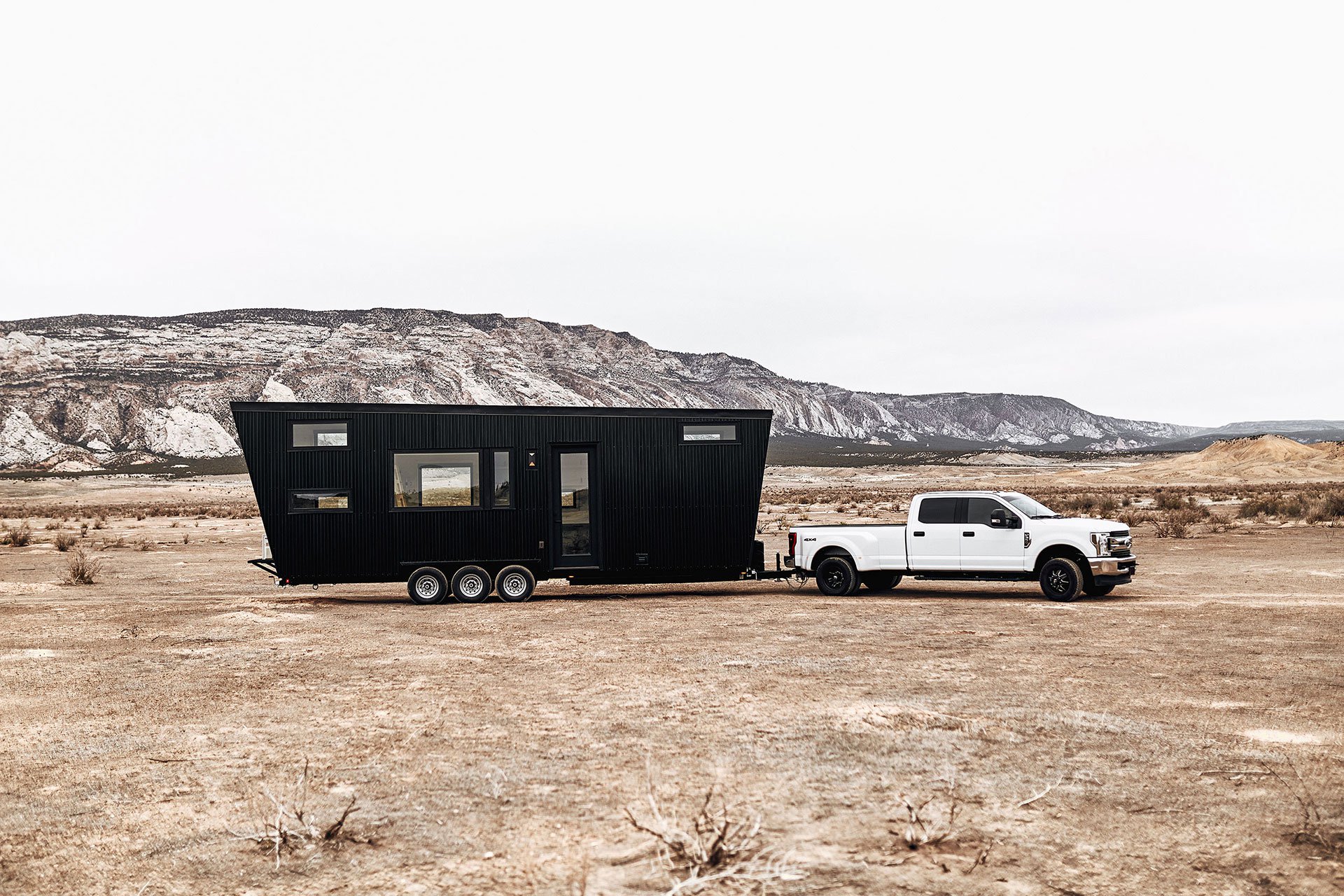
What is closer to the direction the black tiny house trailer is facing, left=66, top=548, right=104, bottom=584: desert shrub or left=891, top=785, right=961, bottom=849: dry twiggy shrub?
the dry twiggy shrub

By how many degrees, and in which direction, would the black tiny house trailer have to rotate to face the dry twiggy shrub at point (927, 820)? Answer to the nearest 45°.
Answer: approximately 90° to its right

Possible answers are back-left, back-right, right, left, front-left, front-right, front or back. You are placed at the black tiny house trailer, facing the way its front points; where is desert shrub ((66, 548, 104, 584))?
back-left

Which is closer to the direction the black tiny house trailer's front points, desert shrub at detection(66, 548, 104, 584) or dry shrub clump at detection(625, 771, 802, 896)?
the dry shrub clump

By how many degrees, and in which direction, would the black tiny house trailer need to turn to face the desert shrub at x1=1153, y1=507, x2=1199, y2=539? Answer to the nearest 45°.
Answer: approximately 45° to its left

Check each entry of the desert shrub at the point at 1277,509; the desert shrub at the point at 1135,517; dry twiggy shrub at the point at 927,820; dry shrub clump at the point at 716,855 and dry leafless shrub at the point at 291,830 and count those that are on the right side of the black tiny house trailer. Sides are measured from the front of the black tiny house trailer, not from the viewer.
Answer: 3

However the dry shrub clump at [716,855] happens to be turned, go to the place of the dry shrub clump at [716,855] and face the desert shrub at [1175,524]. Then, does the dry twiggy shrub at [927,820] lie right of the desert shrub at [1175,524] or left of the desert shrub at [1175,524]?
right

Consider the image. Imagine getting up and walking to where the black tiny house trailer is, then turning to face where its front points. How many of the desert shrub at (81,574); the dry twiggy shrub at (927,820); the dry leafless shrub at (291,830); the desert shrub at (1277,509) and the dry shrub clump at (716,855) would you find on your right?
3

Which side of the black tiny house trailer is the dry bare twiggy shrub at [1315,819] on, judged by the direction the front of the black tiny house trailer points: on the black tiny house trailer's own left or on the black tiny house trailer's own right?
on the black tiny house trailer's own right

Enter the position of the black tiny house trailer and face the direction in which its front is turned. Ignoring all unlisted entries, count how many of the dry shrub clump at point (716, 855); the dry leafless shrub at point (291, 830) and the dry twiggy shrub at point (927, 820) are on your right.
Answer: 3

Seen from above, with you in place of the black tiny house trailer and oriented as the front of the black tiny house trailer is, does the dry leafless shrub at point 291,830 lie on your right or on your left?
on your right

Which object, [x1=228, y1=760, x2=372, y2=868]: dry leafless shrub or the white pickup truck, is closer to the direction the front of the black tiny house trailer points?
the white pickup truck

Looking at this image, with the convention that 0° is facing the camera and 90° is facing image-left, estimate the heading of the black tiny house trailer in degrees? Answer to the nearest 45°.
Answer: approximately 270°

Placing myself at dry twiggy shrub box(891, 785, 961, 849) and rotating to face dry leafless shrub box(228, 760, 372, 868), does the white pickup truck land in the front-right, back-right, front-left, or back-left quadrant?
back-right
